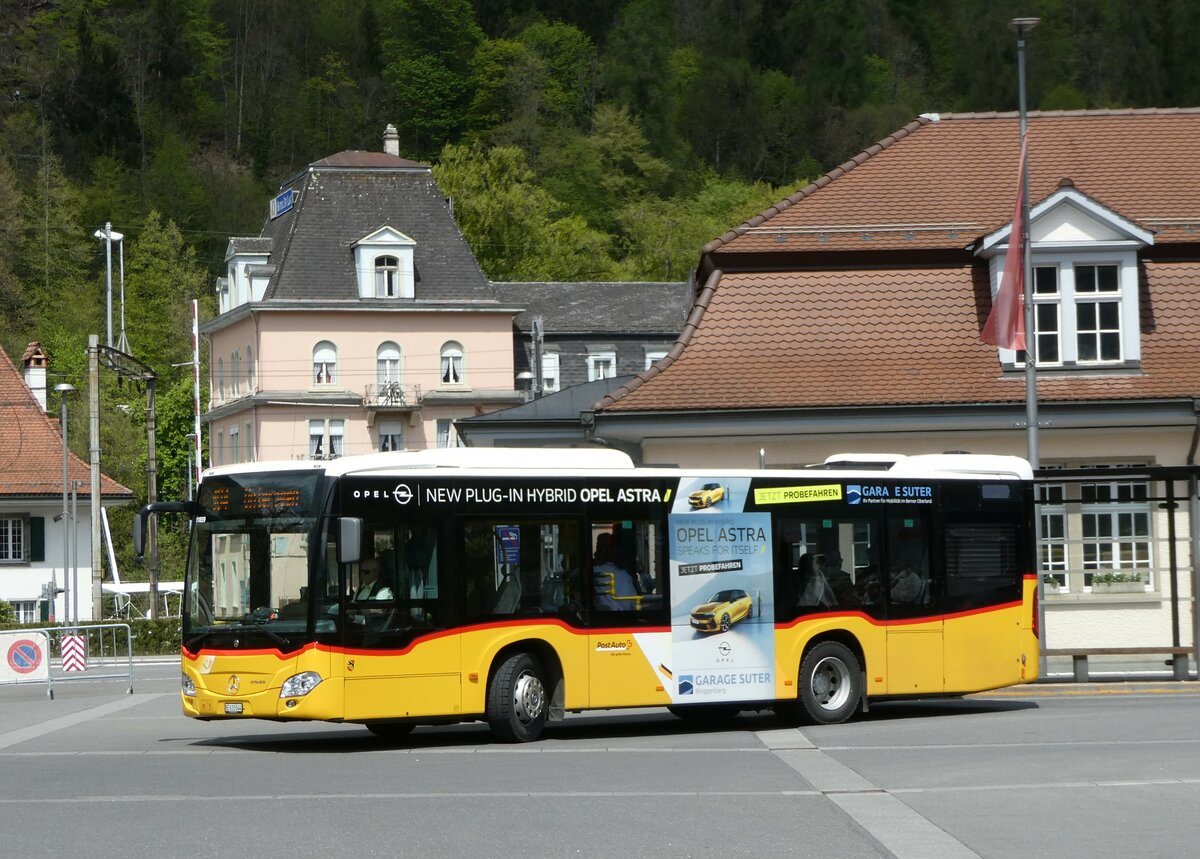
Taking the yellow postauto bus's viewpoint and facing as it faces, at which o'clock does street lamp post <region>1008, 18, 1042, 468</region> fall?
The street lamp post is roughly at 6 o'clock from the yellow postauto bus.

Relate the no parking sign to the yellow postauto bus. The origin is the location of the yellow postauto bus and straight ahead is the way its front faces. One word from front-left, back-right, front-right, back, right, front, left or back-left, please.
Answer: right

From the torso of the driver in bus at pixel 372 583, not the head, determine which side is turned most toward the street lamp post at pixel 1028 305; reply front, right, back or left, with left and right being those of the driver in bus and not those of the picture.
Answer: back

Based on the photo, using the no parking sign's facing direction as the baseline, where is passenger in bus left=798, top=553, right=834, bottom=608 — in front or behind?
in front

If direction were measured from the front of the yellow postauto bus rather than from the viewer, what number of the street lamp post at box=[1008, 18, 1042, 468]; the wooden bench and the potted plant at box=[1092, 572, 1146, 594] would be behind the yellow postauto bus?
3

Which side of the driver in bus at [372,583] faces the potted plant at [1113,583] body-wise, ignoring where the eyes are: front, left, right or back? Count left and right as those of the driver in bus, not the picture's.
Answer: back

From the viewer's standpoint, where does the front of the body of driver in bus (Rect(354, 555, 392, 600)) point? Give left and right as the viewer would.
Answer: facing the viewer and to the left of the viewer

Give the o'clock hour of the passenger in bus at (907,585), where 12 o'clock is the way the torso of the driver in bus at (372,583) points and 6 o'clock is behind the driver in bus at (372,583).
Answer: the passenger in bus at (907,585) is roughly at 7 o'clock from the driver in bus at (372,583).

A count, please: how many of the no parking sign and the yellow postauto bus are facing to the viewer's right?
0

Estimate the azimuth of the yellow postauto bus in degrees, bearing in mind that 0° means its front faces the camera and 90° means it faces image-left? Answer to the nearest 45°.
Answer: approximately 45°

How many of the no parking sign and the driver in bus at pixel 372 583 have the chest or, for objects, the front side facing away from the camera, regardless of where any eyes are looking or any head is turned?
0
